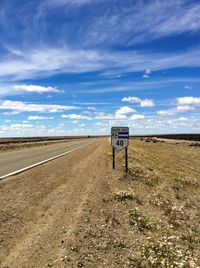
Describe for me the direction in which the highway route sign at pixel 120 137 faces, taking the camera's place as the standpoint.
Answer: facing the viewer
